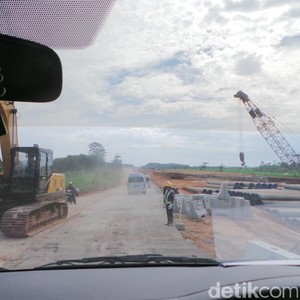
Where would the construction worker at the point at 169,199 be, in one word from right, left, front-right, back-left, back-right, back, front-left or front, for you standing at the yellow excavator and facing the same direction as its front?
left

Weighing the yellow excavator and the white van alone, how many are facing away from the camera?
1

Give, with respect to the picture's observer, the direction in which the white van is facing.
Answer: facing away from the viewer

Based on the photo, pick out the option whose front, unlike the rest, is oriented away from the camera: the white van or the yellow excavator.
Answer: the white van

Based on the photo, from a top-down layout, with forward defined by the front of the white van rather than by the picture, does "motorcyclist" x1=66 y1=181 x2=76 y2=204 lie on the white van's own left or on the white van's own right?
on the white van's own left

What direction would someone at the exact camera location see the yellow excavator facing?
facing the viewer and to the left of the viewer
